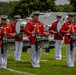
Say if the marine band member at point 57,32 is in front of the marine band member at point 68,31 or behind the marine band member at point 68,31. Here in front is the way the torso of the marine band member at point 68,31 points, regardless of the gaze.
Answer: behind

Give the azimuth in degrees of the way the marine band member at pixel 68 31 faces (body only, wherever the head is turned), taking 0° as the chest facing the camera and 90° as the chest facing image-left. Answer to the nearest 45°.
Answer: approximately 315°

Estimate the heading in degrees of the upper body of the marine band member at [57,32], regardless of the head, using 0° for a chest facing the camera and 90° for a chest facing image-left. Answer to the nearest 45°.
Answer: approximately 315°

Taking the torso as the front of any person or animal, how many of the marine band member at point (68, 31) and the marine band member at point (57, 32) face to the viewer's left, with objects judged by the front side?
0
